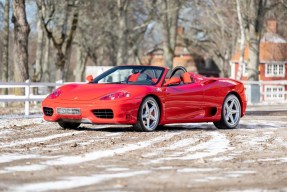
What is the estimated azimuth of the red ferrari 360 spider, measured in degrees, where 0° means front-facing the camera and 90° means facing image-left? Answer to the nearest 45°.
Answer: approximately 45°

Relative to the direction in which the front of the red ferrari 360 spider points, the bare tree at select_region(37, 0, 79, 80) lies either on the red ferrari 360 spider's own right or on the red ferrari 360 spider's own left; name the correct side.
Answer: on the red ferrari 360 spider's own right
